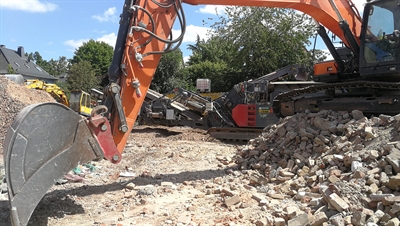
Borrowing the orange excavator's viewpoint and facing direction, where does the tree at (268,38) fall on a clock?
The tree is roughly at 5 o'clock from the orange excavator.

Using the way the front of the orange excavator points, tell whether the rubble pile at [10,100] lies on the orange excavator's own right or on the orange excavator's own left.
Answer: on the orange excavator's own right

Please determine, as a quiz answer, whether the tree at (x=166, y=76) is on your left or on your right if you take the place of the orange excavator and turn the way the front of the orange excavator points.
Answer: on your right

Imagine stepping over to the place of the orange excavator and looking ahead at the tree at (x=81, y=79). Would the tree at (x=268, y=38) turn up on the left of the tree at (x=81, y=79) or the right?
right

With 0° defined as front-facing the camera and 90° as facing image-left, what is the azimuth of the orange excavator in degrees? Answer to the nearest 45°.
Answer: approximately 45°

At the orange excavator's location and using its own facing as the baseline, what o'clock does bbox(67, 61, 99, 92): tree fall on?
The tree is roughly at 4 o'clock from the orange excavator.
